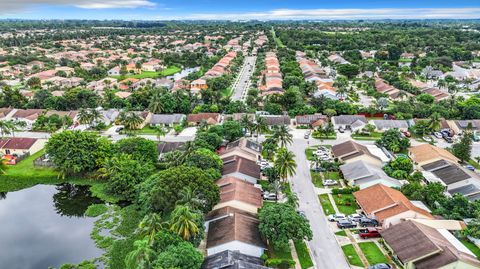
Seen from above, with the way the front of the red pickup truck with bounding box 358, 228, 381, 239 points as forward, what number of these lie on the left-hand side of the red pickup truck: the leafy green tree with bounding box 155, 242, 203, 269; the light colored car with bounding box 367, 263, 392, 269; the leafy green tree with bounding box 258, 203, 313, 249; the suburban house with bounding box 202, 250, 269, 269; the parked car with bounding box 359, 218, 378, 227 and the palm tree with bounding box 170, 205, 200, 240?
1

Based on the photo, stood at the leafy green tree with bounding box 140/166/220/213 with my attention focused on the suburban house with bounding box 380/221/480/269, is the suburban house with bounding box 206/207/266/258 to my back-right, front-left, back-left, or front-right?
front-right

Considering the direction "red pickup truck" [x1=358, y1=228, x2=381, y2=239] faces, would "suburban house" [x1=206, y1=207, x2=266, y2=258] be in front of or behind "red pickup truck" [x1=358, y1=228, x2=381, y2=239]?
behind

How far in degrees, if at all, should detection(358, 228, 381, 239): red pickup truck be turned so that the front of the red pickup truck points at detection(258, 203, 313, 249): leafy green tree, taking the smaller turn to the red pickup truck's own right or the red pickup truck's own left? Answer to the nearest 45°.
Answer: approximately 135° to the red pickup truck's own right

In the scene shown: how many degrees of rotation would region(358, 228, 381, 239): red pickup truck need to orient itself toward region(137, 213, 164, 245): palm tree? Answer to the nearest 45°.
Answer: approximately 135° to its right

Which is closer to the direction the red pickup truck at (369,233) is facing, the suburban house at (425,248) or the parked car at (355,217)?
the suburban house

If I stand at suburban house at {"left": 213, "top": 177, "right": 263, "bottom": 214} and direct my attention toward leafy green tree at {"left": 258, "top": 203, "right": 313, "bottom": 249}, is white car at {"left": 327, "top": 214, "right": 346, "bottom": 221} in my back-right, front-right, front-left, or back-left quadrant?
front-left

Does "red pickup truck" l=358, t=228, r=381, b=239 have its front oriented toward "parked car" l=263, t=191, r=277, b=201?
no

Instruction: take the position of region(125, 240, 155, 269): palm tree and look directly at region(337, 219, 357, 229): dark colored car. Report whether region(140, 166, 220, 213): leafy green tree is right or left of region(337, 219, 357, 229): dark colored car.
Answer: left

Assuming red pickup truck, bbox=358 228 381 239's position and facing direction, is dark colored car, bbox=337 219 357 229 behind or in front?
behind

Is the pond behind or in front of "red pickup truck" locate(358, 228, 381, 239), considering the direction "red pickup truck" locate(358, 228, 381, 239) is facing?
behind

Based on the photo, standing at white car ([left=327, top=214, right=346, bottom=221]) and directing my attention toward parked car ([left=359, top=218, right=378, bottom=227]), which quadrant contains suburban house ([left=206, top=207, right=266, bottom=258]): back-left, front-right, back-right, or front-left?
back-right

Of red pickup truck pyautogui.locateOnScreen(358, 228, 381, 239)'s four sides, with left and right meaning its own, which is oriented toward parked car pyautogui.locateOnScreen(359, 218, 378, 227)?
left

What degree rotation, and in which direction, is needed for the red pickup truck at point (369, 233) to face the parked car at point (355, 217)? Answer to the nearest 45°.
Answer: approximately 135° to its left

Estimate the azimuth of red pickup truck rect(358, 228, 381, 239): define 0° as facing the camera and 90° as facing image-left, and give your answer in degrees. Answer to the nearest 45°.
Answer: approximately 270°

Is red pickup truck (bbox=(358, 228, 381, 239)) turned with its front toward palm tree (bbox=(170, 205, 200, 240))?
no

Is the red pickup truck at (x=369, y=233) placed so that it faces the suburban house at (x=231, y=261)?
no

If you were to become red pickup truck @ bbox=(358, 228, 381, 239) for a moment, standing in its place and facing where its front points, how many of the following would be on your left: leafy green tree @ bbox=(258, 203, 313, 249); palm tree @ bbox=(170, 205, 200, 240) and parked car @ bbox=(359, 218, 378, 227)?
1
